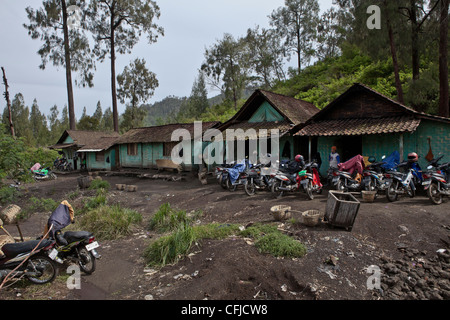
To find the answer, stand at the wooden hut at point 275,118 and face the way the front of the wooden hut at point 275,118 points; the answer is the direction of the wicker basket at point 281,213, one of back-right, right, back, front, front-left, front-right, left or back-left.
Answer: front-left

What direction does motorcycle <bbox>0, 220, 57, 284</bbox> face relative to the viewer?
to the viewer's left

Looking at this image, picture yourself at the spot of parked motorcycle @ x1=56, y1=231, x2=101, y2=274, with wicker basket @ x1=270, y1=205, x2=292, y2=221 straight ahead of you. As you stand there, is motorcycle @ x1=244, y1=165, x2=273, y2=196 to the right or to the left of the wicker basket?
left

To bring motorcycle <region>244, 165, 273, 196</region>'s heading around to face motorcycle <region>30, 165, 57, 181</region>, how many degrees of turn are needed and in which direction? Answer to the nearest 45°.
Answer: approximately 90° to its right

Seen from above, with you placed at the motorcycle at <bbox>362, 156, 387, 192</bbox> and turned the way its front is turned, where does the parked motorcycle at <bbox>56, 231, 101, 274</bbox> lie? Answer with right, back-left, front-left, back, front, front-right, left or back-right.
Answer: right

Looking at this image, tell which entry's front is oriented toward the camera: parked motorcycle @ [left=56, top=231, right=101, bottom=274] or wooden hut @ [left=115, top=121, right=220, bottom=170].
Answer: the wooden hut

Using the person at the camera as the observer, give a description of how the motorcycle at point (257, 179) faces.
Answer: facing the viewer and to the left of the viewer

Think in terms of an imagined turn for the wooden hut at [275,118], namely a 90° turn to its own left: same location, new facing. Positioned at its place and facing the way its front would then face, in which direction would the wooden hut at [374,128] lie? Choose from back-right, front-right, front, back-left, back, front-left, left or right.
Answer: front

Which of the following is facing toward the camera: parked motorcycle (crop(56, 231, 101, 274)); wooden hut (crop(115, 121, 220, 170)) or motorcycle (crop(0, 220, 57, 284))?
the wooden hut

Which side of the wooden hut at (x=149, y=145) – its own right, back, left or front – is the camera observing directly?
front

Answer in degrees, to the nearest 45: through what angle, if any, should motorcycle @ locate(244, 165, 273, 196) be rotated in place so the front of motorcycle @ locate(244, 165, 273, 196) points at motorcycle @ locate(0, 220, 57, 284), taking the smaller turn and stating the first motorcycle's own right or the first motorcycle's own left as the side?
0° — it already faces it

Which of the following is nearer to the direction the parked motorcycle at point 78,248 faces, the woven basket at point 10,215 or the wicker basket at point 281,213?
the woven basket

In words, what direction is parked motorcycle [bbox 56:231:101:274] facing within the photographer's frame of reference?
facing away from the viewer and to the left of the viewer

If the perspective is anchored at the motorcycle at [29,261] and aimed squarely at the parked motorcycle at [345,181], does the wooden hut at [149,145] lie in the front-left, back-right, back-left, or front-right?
front-left
